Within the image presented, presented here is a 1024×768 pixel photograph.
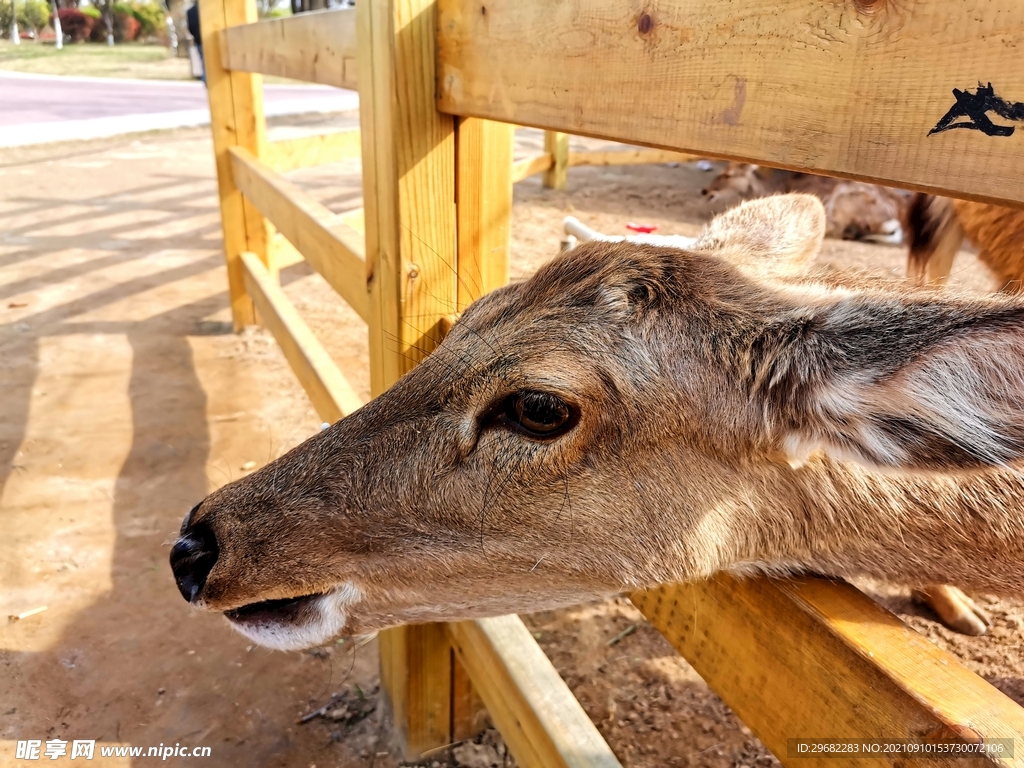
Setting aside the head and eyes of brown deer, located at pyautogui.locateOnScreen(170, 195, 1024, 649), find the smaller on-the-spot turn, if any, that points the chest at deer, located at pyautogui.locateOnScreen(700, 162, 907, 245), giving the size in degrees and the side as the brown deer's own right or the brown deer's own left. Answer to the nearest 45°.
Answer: approximately 90° to the brown deer's own right

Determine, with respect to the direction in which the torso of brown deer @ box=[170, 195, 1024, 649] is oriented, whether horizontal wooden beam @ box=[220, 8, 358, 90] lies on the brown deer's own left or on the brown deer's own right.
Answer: on the brown deer's own right

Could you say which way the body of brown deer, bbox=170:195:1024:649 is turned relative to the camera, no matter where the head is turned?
to the viewer's left
